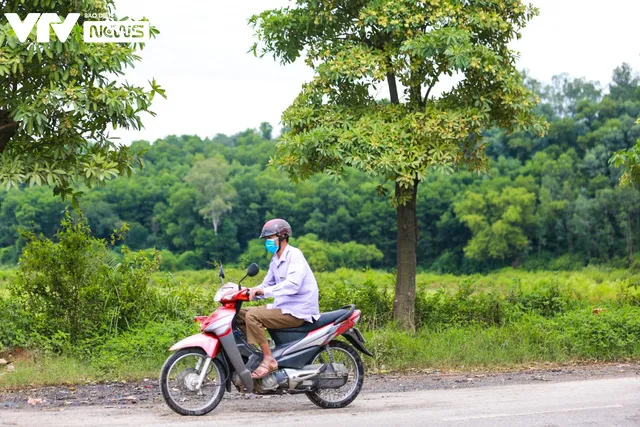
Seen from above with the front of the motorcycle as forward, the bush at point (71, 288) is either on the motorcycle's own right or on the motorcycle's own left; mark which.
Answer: on the motorcycle's own right

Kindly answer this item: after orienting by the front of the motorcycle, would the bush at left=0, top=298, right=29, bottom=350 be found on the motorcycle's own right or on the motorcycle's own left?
on the motorcycle's own right

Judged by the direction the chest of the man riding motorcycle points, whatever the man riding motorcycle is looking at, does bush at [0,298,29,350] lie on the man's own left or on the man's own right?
on the man's own right

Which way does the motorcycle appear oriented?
to the viewer's left

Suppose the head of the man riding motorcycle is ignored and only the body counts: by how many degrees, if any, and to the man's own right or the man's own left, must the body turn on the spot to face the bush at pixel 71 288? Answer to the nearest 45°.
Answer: approximately 45° to the man's own right

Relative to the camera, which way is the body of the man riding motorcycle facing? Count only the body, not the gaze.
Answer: to the viewer's left

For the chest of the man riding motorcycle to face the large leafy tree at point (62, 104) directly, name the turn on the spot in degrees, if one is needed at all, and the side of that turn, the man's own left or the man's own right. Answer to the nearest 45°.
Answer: approximately 45° to the man's own right

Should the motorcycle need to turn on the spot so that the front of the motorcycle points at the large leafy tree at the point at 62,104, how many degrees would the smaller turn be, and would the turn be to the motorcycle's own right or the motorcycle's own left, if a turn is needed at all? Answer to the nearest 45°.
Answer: approximately 45° to the motorcycle's own right
